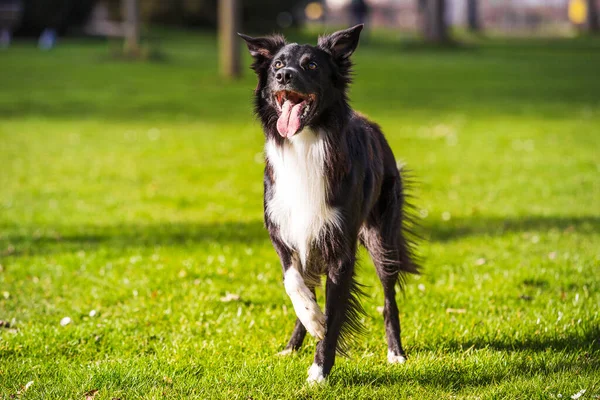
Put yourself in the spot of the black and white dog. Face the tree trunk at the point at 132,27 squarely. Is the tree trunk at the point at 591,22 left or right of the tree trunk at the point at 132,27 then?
right

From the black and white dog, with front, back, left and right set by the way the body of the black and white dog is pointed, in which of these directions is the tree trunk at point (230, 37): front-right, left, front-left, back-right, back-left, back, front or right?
back-right

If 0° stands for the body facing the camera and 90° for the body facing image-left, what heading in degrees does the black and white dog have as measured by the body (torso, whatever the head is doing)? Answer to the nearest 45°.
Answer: approximately 45°

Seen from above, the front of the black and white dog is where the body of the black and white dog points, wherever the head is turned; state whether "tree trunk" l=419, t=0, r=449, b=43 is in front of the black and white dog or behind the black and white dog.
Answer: behind

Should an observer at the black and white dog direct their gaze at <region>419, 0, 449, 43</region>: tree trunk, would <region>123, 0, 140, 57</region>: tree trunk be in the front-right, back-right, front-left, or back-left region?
front-left

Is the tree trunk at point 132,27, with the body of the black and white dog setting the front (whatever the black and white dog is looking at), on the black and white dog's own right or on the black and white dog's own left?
on the black and white dog's own right

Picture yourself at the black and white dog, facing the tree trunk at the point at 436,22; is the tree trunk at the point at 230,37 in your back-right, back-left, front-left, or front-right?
front-left

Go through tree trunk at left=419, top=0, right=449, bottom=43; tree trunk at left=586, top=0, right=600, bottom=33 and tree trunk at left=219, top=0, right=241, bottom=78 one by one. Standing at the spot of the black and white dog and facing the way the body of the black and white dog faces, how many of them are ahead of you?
0

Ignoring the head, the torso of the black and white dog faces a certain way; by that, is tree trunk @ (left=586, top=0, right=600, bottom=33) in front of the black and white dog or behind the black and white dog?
behind
